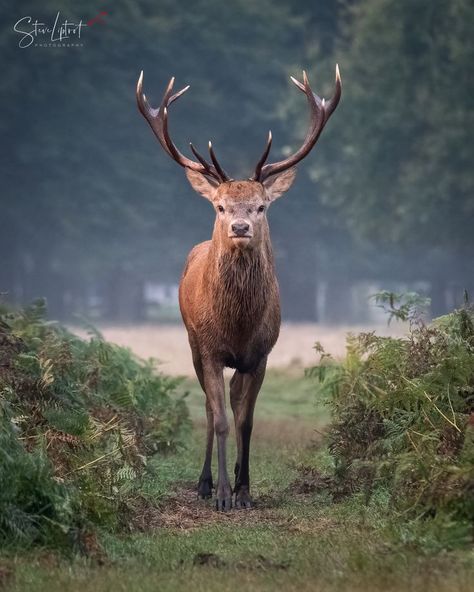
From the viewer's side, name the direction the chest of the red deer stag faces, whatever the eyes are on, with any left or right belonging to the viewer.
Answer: facing the viewer
